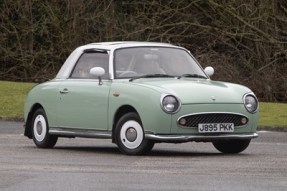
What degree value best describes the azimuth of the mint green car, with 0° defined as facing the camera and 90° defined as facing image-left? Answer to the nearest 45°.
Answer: approximately 315°
